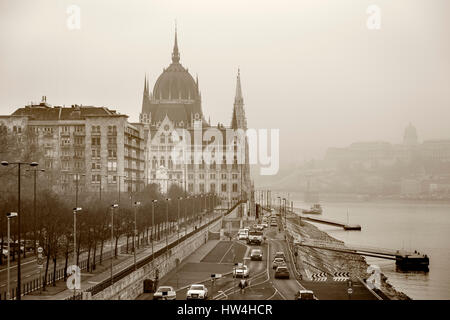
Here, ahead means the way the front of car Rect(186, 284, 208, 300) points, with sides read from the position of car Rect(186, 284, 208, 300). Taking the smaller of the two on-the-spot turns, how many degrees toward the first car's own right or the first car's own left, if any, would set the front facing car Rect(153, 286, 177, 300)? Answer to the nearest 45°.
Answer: approximately 135° to the first car's own right

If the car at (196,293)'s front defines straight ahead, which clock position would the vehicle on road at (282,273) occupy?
The vehicle on road is roughly at 7 o'clock from the car.

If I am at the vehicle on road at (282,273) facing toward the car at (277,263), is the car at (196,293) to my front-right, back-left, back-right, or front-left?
back-left

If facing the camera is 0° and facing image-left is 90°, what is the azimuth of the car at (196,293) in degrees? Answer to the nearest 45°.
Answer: approximately 0°

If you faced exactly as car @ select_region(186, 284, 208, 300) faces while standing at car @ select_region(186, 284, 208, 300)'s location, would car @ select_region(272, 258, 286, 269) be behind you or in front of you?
behind
